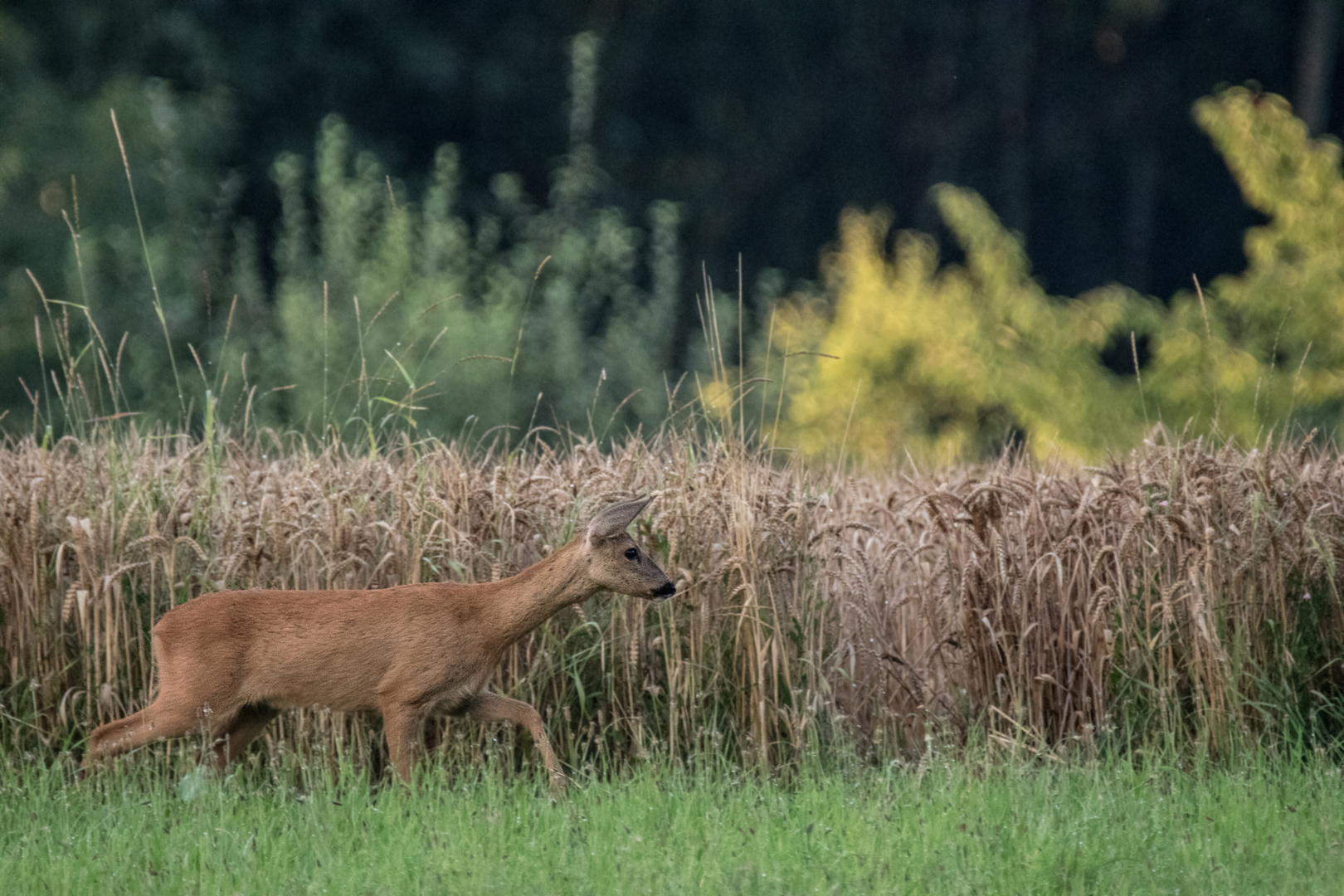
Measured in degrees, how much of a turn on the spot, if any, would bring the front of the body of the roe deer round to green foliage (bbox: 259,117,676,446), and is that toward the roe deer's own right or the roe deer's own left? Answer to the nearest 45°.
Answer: approximately 90° to the roe deer's own left

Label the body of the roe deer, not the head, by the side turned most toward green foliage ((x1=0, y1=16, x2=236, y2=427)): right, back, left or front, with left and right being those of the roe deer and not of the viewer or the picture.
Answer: left

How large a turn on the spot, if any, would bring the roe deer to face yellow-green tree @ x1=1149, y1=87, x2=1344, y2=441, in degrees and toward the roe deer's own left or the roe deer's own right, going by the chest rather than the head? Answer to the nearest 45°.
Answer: approximately 45° to the roe deer's own left

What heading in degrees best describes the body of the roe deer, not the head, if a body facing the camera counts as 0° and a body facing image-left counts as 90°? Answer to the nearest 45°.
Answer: approximately 270°

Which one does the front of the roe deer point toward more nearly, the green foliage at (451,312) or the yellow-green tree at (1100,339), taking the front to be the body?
the yellow-green tree

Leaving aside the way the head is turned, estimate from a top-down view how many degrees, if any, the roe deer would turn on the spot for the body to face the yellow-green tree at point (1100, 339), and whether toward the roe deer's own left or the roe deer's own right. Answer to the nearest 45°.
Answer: approximately 45° to the roe deer's own left

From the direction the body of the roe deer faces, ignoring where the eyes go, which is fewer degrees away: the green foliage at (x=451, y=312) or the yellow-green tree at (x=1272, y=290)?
the yellow-green tree
